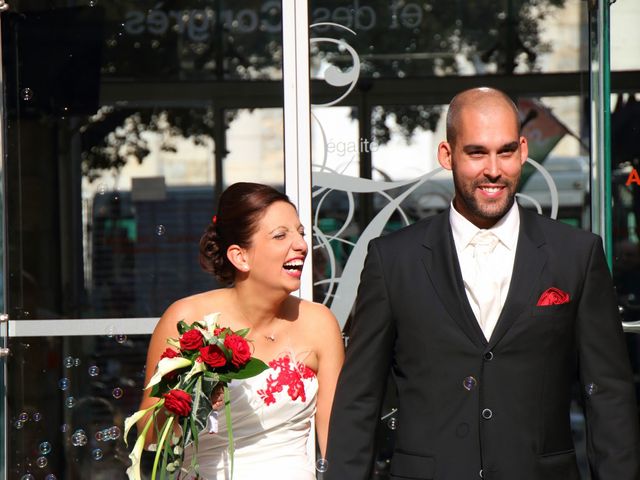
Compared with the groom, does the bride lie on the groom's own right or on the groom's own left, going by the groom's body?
on the groom's own right

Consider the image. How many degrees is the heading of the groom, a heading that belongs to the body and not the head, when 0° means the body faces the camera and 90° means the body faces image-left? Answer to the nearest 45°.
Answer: approximately 0°
